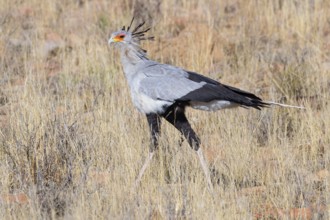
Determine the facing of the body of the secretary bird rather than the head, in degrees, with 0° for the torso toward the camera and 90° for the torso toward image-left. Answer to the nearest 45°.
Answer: approximately 90°
